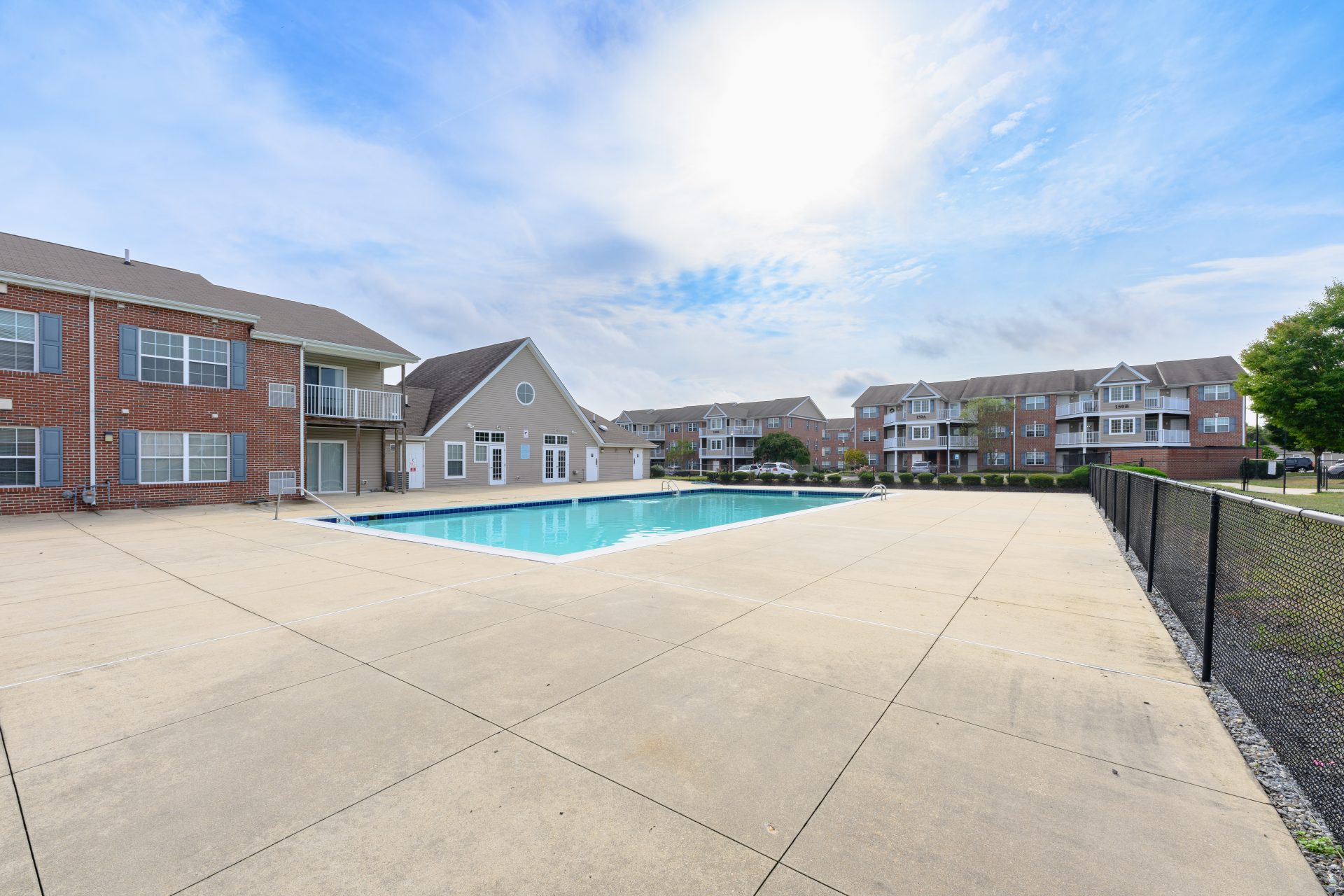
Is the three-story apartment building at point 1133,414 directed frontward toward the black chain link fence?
yes

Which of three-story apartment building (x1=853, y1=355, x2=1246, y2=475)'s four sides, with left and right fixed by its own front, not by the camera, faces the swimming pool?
front

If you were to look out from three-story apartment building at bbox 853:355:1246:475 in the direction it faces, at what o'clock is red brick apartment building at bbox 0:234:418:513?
The red brick apartment building is roughly at 1 o'clock from the three-story apartment building.

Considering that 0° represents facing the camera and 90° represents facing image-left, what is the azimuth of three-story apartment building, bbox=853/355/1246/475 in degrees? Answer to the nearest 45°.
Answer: approximately 0°

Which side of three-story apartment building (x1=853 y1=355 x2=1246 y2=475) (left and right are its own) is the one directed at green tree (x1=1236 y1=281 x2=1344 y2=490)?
front

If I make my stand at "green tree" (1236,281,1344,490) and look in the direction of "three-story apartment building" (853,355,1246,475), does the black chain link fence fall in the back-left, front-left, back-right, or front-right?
back-left
